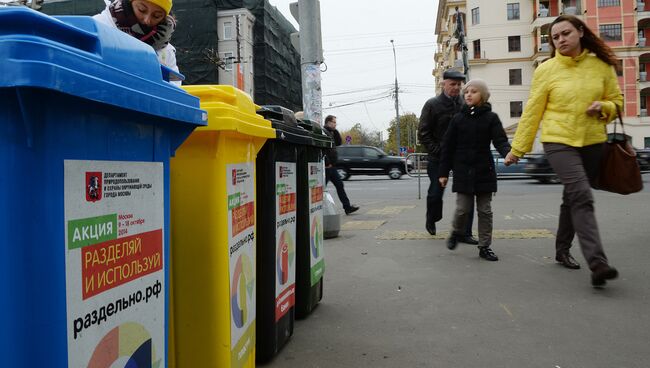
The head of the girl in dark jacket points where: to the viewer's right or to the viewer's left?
to the viewer's left

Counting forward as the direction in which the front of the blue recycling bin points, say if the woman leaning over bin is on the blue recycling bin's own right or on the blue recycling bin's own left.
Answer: on the blue recycling bin's own left

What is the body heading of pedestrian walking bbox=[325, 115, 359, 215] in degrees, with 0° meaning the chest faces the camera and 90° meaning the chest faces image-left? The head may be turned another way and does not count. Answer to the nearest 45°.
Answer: approximately 270°

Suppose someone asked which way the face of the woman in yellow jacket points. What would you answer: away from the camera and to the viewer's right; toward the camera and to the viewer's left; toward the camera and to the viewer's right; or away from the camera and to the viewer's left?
toward the camera and to the viewer's left

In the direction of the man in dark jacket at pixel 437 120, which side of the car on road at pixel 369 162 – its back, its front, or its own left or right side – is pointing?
right
